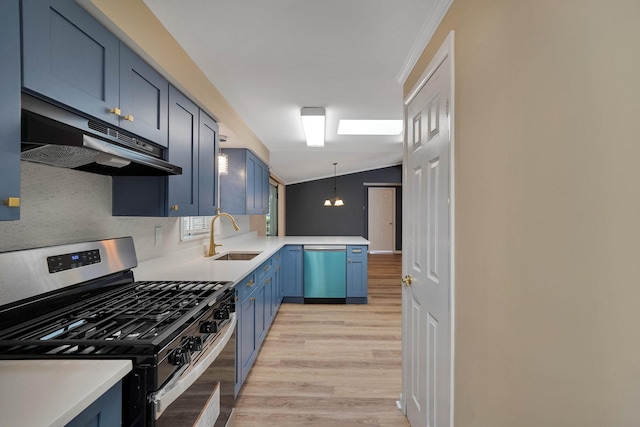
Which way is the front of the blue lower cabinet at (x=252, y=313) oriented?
to the viewer's right

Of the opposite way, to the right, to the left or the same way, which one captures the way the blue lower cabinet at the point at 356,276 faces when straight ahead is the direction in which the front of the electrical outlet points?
to the right

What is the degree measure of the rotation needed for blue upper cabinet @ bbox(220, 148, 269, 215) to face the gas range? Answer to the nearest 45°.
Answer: approximately 90° to its right

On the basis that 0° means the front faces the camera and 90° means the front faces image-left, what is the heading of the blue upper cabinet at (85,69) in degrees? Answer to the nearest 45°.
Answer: approximately 315°

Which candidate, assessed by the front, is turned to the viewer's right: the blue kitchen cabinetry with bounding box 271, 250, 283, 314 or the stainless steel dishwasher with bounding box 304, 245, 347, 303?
the blue kitchen cabinetry

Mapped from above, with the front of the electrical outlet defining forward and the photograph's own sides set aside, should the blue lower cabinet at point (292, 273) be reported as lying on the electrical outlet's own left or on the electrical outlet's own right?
on the electrical outlet's own left

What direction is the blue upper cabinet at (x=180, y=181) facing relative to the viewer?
to the viewer's right

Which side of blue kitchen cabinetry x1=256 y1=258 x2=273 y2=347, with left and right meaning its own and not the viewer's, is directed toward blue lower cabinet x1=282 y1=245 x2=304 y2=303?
left

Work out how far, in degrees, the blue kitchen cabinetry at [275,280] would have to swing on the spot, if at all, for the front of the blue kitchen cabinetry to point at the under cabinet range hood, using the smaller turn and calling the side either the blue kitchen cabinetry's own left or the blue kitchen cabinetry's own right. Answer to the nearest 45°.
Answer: approximately 90° to the blue kitchen cabinetry's own right

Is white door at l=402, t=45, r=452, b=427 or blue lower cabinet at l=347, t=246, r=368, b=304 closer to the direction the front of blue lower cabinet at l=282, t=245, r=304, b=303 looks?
the white door

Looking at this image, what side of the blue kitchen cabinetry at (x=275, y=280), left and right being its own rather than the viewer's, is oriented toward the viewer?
right
